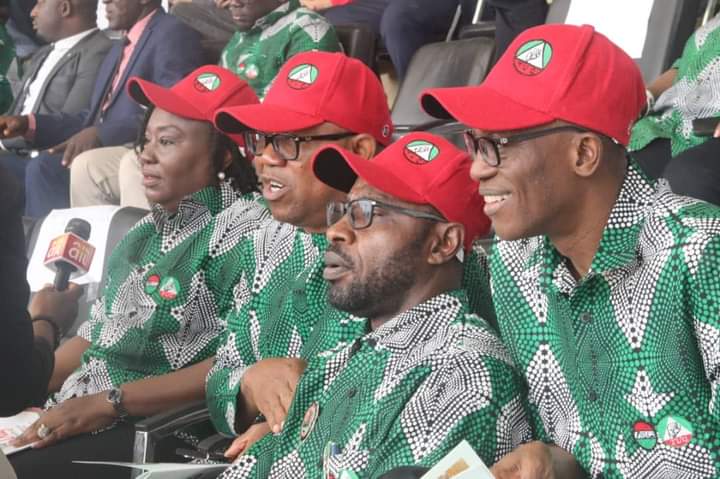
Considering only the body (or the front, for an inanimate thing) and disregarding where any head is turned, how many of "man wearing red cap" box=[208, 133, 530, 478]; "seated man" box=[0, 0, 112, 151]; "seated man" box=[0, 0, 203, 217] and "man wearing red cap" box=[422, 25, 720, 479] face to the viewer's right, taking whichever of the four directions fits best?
0

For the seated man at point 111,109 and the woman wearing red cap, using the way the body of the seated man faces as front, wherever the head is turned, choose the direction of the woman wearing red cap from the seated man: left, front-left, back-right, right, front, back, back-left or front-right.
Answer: front-left

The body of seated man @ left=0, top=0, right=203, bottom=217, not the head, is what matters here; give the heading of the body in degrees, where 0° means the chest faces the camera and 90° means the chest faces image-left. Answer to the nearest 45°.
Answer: approximately 45°

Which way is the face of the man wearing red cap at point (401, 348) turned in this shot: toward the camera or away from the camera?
toward the camera

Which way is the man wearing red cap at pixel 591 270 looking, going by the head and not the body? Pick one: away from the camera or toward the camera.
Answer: toward the camera

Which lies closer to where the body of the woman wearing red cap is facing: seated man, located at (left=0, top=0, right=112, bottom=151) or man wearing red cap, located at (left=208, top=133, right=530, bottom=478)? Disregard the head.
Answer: the man wearing red cap

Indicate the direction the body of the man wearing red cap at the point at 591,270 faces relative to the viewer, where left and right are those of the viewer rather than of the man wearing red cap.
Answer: facing the viewer and to the left of the viewer

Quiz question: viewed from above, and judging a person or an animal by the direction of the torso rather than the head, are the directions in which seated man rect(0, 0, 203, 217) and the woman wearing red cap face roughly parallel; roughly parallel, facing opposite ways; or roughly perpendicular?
roughly parallel

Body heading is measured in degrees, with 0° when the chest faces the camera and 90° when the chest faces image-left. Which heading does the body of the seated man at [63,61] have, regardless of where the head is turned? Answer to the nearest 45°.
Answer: approximately 45°

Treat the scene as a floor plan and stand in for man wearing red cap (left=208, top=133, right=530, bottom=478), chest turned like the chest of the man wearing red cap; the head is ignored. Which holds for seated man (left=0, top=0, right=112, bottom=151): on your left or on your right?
on your right

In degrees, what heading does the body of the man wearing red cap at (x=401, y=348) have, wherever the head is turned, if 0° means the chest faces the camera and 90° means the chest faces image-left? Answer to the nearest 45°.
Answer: approximately 45°

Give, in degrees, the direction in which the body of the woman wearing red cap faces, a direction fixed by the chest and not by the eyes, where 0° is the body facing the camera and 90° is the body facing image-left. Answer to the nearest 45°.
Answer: approximately 45°

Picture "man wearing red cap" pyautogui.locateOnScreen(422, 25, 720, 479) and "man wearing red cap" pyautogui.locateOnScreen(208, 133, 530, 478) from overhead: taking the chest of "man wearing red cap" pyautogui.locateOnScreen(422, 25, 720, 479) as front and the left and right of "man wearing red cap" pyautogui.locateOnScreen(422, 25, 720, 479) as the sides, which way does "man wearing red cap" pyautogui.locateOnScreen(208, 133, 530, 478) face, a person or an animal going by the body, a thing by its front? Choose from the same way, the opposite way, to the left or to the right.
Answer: the same way

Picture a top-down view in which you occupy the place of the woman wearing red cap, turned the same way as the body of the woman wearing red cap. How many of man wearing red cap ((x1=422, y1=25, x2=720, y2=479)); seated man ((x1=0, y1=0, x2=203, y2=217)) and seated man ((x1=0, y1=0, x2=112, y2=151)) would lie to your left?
1

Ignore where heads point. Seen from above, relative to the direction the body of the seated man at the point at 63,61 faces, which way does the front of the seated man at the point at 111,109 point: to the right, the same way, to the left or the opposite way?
the same way
